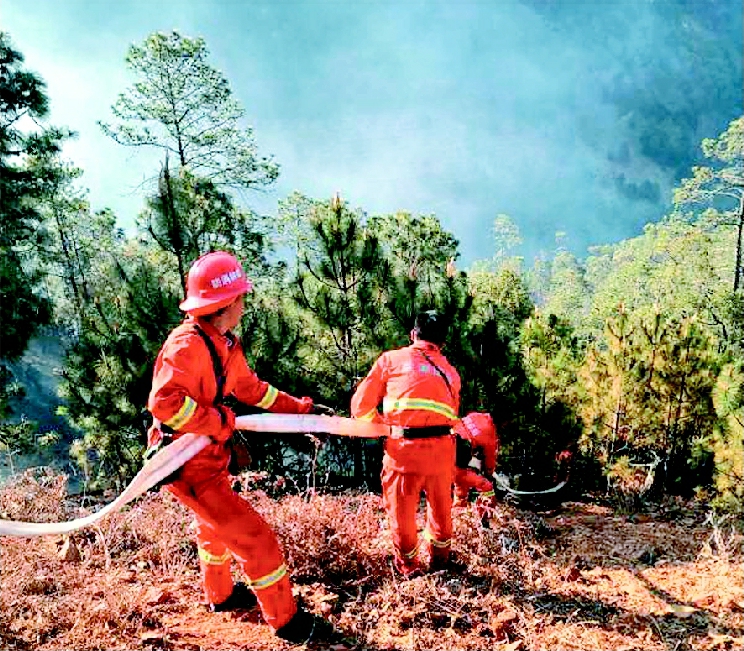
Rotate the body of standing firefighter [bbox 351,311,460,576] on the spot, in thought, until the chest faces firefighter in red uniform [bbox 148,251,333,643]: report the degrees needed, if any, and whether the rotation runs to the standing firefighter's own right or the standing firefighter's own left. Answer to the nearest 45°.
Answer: approximately 135° to the standing firefighter's own left

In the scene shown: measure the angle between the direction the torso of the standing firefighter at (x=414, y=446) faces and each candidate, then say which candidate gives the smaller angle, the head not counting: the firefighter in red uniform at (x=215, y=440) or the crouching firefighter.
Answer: the crouching firefighter

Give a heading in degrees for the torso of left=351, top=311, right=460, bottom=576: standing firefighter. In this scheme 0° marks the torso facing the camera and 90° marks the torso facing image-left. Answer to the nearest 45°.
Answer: approximately 180°
